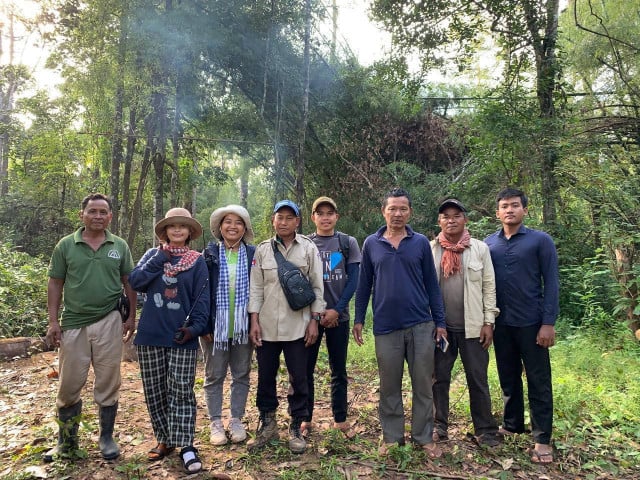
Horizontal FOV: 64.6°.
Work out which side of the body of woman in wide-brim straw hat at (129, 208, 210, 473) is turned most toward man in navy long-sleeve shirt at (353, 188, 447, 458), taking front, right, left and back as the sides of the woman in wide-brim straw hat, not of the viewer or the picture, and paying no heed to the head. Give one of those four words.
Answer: left

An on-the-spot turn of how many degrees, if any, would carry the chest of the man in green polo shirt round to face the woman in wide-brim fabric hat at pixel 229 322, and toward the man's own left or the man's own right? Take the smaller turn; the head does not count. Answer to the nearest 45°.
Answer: approximately 90° to the man's own left

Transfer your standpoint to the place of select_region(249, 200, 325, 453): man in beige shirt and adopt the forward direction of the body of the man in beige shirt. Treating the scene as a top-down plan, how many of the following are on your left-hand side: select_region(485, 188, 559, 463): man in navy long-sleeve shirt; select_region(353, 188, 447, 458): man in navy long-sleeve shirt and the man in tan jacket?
3

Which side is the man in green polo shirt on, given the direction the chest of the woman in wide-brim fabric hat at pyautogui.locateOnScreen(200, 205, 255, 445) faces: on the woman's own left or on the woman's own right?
on the woman's own right

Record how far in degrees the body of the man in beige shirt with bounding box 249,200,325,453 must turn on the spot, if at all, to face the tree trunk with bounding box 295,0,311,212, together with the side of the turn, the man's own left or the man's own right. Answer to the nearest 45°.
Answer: approximately 180°

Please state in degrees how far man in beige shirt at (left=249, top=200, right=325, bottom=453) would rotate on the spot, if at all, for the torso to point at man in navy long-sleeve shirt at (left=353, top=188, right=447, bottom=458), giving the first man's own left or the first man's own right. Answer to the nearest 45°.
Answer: approximately 90° to the first man's own left

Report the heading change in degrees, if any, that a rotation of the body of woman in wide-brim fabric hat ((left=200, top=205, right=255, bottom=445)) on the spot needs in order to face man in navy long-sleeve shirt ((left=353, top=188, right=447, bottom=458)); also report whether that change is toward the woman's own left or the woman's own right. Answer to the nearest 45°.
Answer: approximately 45° to the woman's own left

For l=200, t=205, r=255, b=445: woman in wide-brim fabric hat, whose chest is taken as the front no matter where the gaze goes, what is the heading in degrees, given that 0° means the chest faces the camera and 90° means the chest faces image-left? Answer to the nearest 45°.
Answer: approximately 0°

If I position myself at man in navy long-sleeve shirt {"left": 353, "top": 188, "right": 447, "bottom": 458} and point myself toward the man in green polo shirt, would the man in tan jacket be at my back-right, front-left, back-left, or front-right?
back-right
